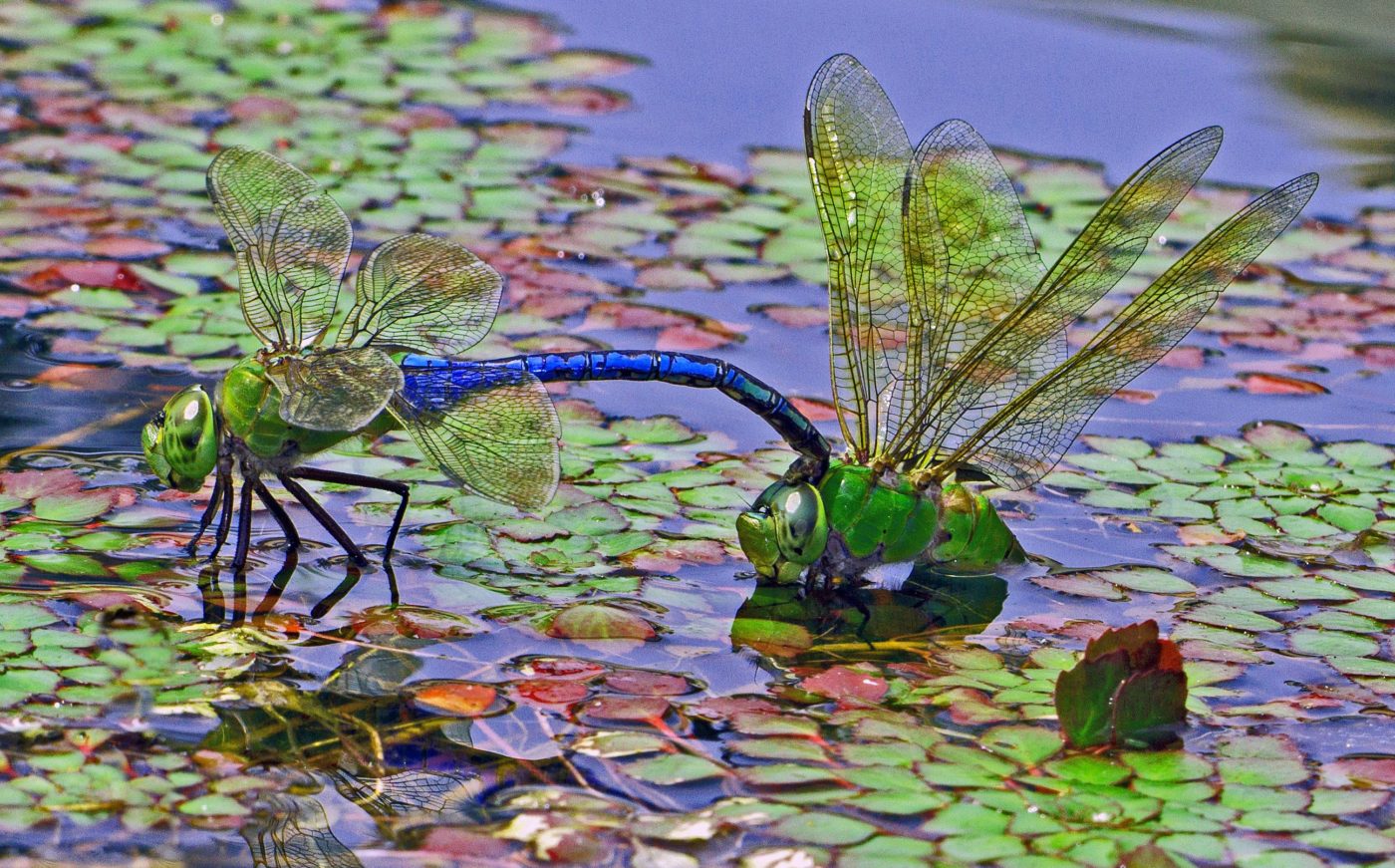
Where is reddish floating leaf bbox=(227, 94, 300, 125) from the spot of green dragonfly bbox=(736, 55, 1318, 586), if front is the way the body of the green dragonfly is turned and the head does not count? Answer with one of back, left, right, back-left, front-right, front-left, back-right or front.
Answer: front-right

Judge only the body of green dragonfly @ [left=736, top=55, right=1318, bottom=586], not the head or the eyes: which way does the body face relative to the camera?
to the viewer's left

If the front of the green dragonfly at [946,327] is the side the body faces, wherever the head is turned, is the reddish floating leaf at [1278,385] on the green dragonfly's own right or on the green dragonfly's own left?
on the green dragonfly's own right

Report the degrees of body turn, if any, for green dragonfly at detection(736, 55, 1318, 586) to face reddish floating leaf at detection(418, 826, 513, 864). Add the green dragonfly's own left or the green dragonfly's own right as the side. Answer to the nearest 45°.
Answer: approximately 45° to the green dragonfly's own left

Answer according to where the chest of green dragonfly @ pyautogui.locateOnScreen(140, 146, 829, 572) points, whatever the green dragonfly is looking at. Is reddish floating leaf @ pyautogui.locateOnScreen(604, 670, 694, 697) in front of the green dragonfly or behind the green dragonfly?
behind

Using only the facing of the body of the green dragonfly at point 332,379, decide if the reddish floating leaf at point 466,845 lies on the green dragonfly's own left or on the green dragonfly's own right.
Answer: on the green dragonfly's own left

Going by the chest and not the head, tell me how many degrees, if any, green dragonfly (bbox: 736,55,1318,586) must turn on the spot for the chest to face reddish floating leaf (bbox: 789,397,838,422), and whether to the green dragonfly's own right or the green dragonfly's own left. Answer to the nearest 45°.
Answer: approximately 45° to the green dragonfly's own right

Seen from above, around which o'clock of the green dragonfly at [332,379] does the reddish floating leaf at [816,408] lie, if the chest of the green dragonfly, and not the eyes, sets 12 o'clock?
The reddish floating leaf is roughly at 5 o'clock from the green dragonfly.

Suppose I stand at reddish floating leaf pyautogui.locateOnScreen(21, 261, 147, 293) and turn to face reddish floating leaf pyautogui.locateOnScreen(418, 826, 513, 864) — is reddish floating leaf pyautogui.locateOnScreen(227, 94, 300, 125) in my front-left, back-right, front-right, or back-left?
back-left

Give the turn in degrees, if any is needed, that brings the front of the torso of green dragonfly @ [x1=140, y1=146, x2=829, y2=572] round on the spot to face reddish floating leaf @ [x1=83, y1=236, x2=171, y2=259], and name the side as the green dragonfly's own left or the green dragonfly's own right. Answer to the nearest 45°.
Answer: approximately 45° to the green dragonfly's own right

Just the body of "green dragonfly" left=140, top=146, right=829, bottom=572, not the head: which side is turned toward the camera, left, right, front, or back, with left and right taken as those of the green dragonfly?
left
